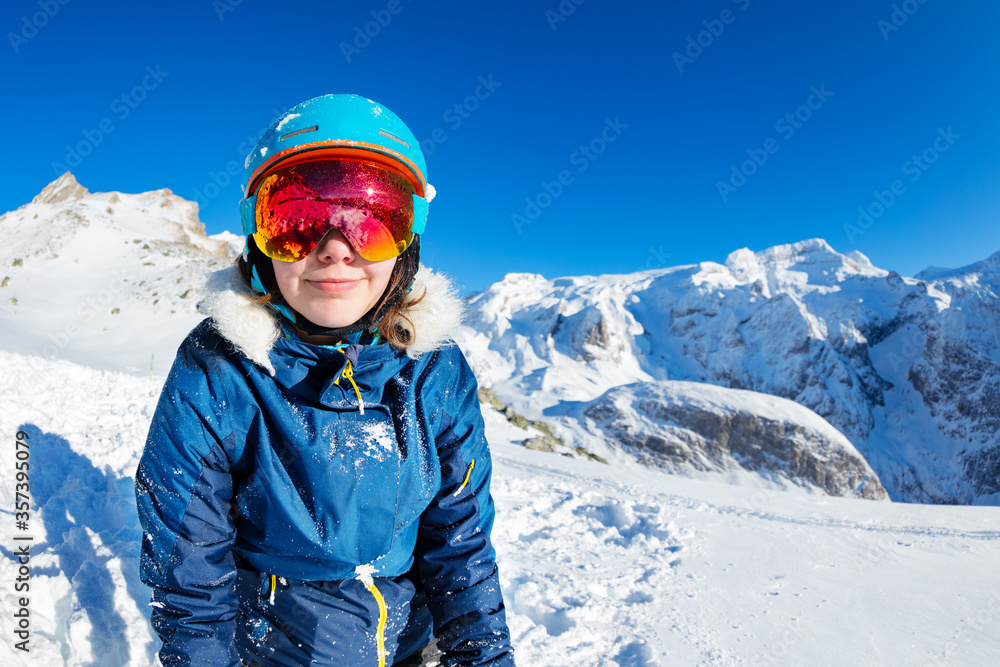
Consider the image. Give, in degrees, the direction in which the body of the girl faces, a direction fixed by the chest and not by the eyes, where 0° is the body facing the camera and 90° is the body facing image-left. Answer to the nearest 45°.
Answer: approximately 0°
